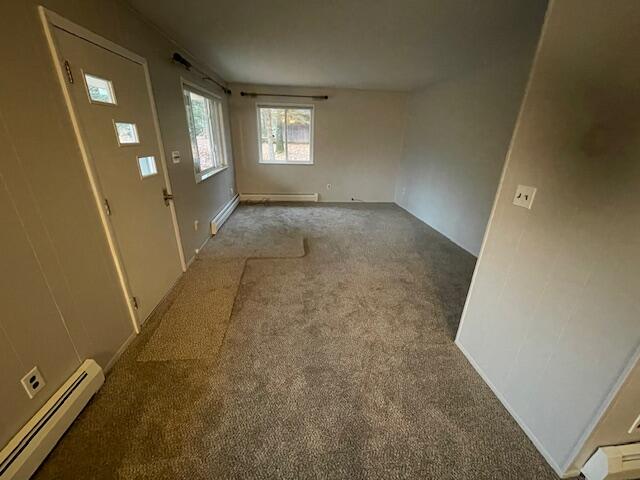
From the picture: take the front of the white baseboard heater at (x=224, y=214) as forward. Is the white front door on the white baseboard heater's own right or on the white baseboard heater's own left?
on the white baseboard heater's own right

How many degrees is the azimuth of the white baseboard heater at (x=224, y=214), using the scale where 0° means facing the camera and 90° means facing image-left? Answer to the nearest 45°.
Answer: approximately 270°

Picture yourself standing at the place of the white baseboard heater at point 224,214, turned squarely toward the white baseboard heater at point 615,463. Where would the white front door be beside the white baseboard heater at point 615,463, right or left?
right

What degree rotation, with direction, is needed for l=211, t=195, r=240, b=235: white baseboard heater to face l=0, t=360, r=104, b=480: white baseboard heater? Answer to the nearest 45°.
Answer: approximately 90° to its right

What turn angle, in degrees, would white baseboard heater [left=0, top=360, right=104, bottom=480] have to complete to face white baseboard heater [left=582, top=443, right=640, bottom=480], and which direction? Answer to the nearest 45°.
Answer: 0° — it already faces it

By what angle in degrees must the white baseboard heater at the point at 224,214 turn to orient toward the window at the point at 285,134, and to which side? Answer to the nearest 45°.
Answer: approximately 45° to its left

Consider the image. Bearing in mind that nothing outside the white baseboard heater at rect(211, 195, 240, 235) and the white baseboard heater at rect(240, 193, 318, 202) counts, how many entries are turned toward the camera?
1
